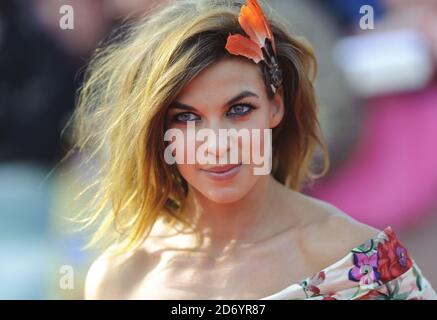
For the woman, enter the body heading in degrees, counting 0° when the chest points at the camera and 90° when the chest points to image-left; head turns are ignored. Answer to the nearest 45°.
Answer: approximately 0°
